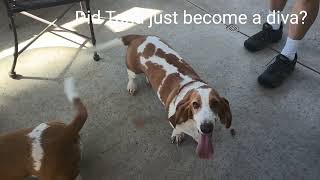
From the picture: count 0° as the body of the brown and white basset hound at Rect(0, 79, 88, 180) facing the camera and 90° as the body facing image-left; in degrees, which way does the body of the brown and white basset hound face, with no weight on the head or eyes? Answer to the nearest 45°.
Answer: approximately 90°

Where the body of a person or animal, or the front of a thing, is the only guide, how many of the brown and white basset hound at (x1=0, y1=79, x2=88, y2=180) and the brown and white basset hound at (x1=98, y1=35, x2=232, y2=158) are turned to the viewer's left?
1

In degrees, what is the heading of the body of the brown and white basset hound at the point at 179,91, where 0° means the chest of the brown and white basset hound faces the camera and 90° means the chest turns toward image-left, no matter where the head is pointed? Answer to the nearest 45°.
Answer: approximately 315°

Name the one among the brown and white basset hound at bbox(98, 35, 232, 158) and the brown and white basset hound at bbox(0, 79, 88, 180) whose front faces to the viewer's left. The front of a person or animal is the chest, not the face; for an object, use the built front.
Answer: the brown and white basset hound at bbox(0, 79, 88, 180)

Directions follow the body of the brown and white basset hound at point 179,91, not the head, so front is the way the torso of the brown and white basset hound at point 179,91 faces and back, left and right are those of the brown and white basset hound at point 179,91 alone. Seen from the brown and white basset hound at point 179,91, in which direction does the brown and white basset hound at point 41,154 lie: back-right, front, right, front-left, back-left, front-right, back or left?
right

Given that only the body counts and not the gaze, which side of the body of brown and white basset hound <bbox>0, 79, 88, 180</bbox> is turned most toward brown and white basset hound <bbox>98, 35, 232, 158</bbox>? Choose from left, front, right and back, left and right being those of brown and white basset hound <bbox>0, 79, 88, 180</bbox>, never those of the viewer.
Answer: back
